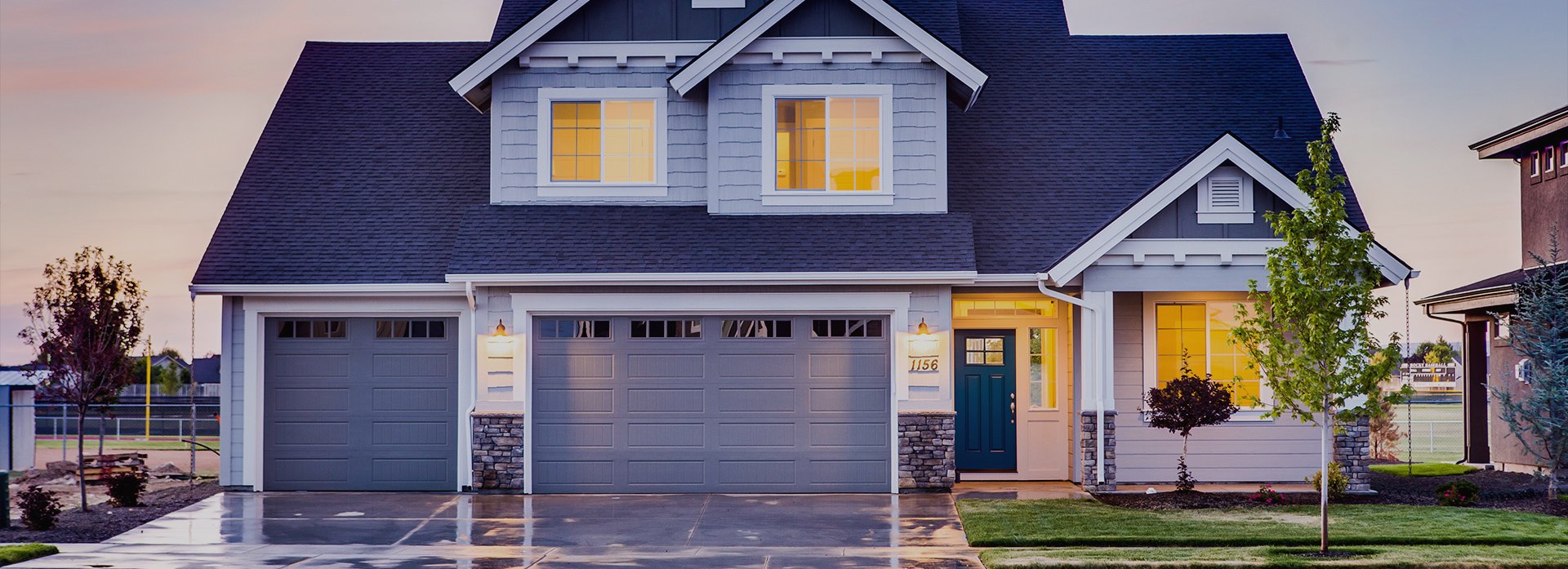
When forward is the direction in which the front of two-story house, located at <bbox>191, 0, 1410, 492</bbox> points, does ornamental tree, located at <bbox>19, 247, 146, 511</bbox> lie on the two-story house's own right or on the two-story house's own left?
on the two-story house's own right

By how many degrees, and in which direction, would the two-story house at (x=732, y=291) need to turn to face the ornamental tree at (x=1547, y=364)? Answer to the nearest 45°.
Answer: approximately 90° to its left

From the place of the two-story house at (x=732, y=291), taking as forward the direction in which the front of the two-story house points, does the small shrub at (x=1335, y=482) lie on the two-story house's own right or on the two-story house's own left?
on the two-story house's own left

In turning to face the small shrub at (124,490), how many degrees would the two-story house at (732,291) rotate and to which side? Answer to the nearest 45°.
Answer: approximately 90° to its right

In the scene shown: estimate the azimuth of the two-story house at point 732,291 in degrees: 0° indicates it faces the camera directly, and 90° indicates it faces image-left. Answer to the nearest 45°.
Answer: approximately 0°

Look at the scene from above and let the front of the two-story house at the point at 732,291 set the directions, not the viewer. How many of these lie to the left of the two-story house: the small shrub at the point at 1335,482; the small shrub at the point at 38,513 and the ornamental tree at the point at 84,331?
1

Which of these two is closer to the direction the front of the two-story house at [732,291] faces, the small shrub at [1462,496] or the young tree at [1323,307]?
the young tree

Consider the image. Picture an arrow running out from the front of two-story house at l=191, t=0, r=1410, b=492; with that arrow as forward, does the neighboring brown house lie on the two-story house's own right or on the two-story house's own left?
on the two-story house's own left

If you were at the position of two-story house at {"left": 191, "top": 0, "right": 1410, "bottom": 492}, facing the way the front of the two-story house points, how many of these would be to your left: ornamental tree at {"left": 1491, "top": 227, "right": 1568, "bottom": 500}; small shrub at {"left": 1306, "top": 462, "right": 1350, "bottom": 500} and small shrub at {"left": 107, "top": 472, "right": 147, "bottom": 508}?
2

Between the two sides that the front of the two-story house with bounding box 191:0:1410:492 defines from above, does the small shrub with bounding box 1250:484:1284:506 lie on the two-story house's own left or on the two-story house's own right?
on the two-story house's own left
